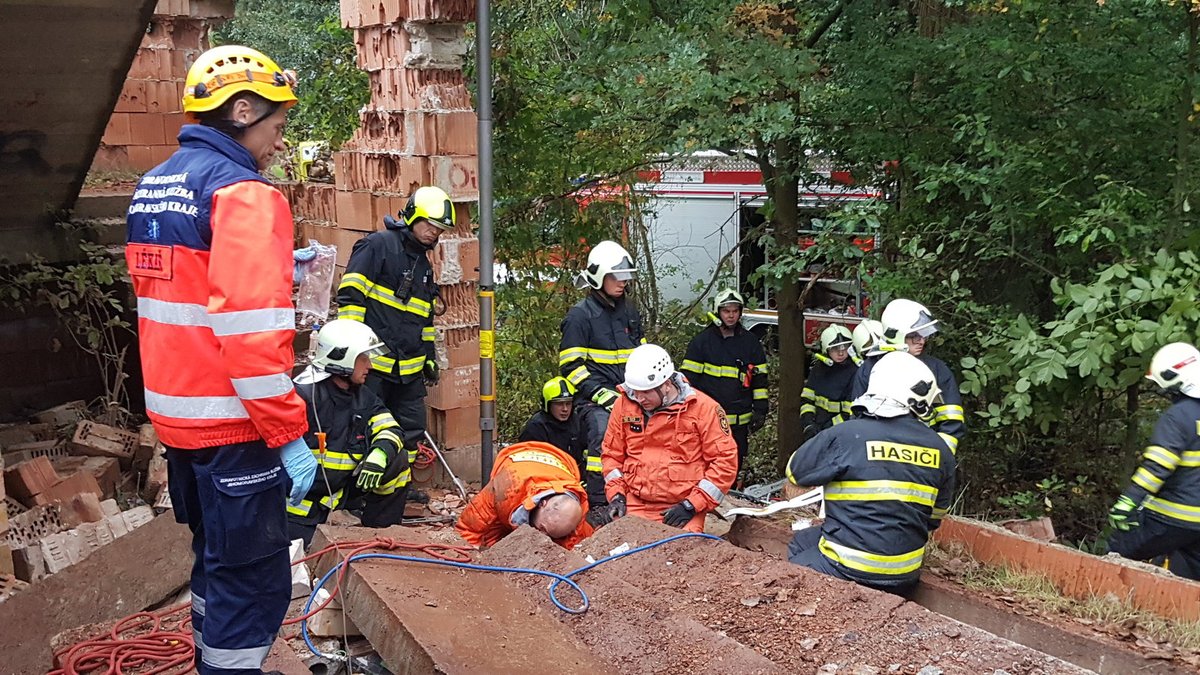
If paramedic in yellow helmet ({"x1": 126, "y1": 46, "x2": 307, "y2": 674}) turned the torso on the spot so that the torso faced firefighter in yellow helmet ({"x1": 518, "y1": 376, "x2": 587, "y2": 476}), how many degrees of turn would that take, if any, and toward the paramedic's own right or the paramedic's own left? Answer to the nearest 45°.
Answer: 0° — they already face them

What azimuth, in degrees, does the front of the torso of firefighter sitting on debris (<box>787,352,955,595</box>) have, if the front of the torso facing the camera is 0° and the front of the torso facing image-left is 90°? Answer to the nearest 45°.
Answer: approximately 135°

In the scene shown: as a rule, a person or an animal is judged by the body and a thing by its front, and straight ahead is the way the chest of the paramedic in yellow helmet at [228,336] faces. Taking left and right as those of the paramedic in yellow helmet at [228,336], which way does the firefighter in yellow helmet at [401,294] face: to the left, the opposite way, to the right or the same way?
to the right

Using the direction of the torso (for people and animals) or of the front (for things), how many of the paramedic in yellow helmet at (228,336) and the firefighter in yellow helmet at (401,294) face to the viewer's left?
0

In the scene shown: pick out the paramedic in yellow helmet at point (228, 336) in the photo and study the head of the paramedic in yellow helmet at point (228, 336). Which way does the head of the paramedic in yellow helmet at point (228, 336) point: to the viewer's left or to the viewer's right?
to the viewer's right

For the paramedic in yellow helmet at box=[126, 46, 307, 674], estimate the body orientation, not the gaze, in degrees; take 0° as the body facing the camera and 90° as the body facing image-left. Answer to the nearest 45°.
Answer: approximately 225°

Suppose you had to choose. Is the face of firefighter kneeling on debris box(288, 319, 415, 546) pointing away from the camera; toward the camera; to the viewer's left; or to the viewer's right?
to the viewer's right

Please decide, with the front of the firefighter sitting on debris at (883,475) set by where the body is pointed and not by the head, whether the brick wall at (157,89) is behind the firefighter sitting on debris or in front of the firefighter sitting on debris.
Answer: in front

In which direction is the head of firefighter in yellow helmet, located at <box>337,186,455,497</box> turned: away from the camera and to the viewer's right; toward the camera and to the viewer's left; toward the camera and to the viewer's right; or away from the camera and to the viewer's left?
toward the camera and to the viewer's right
